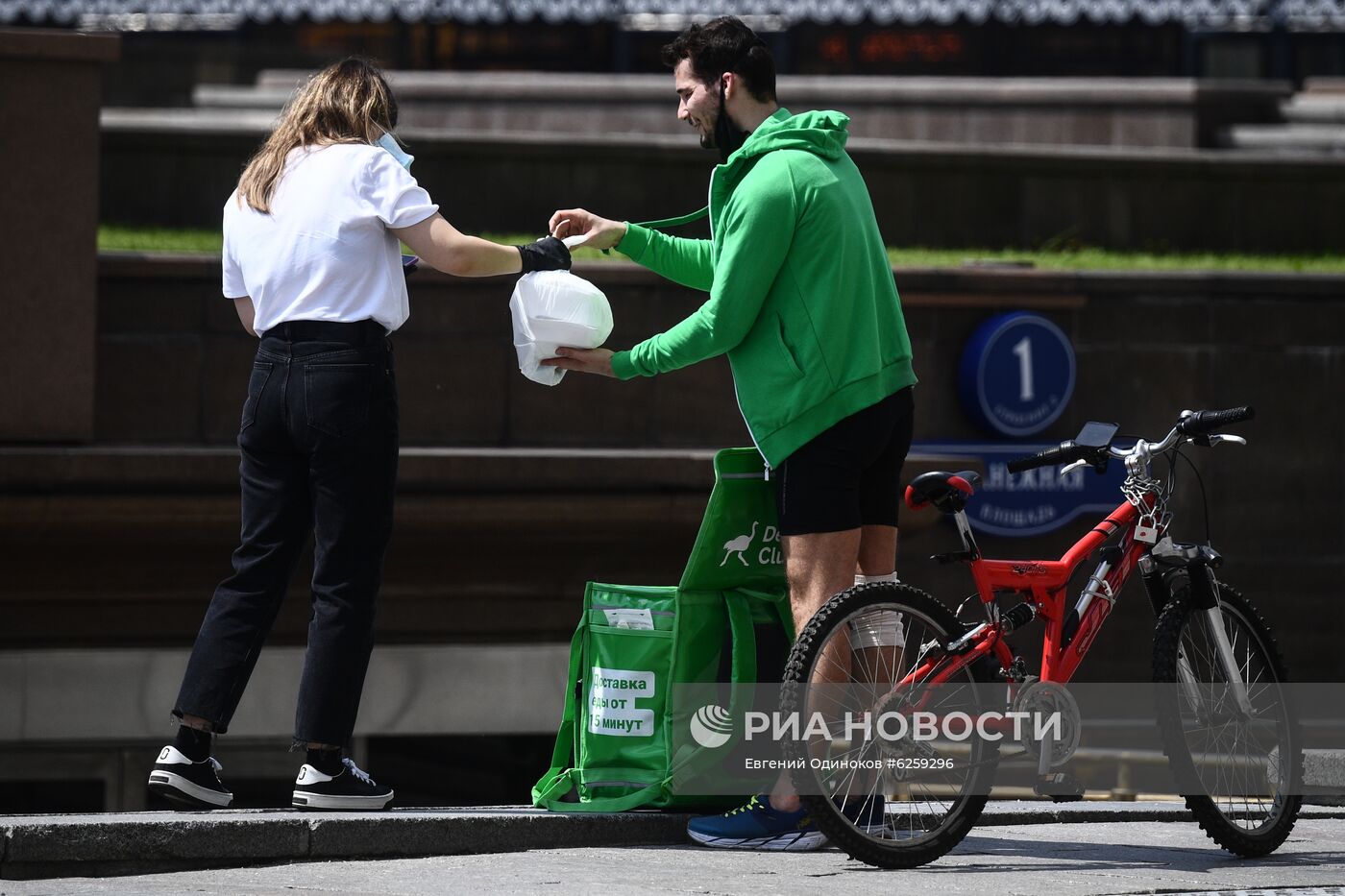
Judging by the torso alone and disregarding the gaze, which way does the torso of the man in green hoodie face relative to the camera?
to the viewer's left

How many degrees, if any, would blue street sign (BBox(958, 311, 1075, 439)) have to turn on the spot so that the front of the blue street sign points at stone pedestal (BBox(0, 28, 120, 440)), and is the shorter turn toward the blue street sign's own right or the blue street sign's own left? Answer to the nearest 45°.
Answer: approximately 90° to the blue street sign's own right

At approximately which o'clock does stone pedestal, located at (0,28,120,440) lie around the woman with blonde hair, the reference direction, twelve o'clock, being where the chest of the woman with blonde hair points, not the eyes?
The stone pedestal is roughly at 10 o'clock from the woman with blonde hair.

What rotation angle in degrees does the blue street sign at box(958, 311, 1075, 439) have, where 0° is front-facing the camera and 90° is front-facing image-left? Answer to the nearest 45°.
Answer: approximately 315°

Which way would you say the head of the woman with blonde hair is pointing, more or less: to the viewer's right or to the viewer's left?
to the viewer's right

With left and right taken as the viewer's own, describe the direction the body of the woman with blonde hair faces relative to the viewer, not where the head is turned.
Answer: facing away from the viewer and to the right of the viewer

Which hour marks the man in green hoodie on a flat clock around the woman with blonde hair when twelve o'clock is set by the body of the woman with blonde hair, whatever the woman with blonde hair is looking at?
The man in green hoodie is roughly at 2 o'clock from the woman with blonde hair.

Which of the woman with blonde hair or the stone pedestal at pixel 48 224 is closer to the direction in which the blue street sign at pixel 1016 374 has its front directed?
the woman with blonde hair

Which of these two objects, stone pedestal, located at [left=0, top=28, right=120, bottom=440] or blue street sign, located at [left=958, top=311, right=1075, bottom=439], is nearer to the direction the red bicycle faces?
the blue street sign

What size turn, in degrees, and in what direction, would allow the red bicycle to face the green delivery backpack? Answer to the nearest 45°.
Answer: approximately 135° to its left

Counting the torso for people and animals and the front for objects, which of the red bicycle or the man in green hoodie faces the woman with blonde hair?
the man in green hoodie

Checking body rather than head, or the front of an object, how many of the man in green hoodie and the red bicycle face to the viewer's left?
1

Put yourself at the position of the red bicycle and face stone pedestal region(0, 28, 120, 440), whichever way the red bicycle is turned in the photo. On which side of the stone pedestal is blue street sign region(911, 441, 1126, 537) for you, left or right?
right

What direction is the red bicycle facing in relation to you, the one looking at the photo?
facing away from the viewer and to the right of the viewer

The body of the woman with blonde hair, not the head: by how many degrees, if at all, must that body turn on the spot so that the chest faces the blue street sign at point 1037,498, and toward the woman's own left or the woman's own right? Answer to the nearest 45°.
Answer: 0° — they already face it

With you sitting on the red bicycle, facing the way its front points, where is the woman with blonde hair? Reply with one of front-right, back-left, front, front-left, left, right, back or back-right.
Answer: back-left

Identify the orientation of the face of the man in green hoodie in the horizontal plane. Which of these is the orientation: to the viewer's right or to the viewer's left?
to the viewer's left
